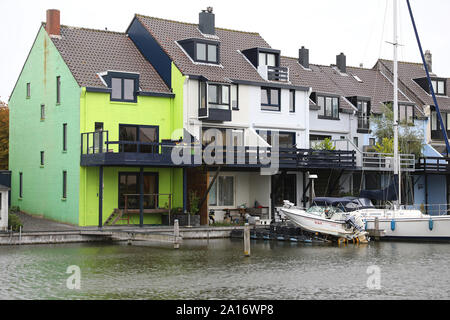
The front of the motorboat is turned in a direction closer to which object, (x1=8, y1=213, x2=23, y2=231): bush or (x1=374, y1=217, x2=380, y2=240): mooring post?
the bush

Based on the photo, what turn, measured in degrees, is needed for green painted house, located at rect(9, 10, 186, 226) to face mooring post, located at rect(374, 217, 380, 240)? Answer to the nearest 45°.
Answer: approximately 45° to its left

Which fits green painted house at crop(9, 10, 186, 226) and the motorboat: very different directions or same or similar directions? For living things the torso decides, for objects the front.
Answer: very different directions

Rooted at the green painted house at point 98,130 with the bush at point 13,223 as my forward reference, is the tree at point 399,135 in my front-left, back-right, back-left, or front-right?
back-left

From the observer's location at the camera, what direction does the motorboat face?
facing away from the viewer and to the left of the viewer

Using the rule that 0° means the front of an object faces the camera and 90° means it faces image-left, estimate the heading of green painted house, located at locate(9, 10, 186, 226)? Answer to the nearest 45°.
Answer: approximately 315°

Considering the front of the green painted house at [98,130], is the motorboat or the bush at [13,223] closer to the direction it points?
the motorboat
